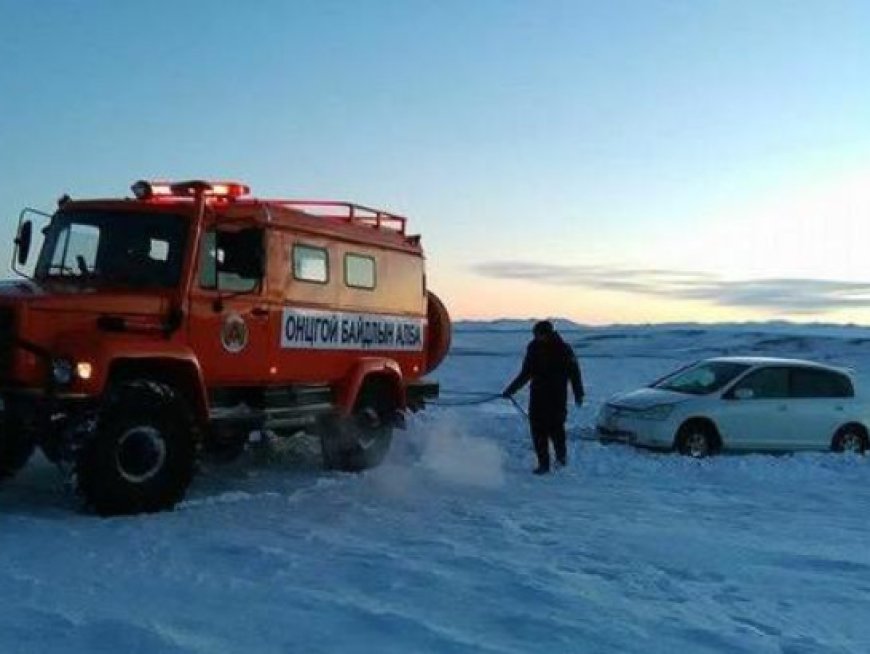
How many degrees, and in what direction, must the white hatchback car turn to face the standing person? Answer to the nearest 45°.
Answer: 0° — it already faces them

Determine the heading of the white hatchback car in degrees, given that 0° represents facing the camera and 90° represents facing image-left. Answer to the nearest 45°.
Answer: approximately 45°

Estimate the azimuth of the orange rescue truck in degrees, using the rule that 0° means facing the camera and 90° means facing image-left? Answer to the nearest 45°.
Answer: approximately 45°

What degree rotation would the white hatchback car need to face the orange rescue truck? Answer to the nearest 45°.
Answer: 0° — it already faces it

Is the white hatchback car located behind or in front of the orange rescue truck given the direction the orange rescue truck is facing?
behind

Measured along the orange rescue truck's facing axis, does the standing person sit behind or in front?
behind
